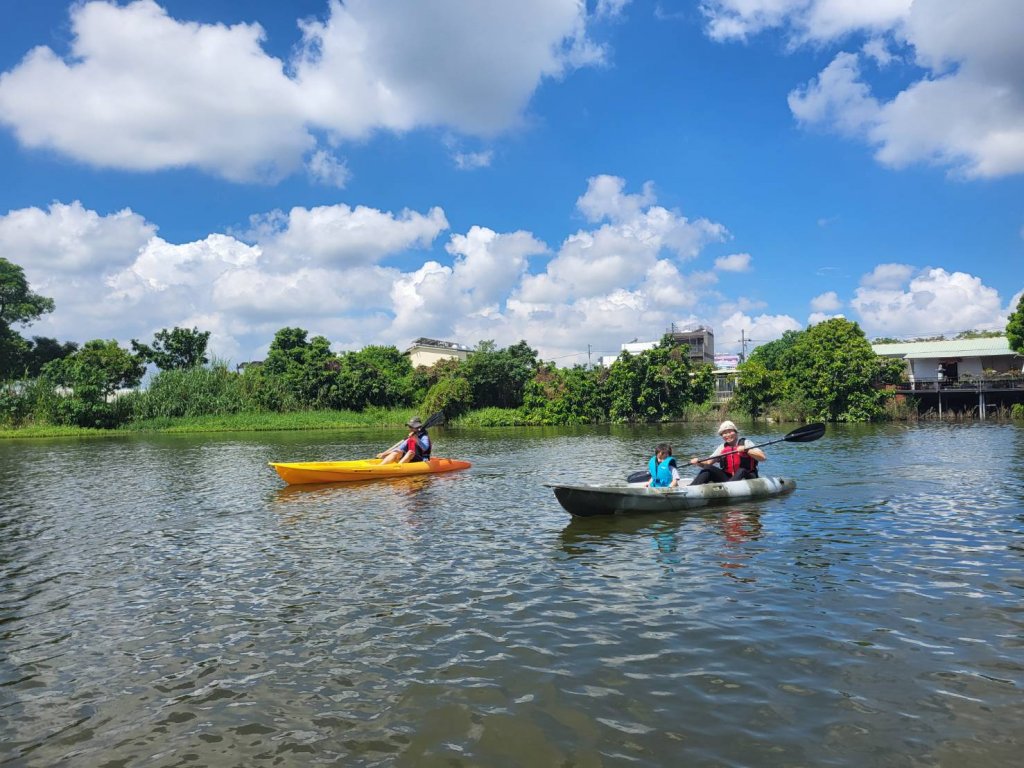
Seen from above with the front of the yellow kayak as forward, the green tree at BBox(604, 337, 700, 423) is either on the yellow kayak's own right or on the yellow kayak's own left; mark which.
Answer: on the yellow kayak's own right

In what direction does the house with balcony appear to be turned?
toward the camera

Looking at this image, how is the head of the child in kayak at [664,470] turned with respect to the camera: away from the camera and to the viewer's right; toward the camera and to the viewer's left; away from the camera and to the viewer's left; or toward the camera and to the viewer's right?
toward the camera and to the viewer's left

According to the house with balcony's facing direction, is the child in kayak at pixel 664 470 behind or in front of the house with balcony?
in front

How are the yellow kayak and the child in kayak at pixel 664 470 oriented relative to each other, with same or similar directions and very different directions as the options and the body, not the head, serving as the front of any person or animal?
same or similar directions

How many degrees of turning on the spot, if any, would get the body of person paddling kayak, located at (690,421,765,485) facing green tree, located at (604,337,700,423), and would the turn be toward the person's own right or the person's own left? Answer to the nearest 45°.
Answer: approximately 135° to the person's own right

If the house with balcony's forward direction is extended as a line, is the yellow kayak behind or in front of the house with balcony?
in front

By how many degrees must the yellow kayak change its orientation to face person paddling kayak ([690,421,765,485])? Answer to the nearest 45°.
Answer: approximately 135° to its left

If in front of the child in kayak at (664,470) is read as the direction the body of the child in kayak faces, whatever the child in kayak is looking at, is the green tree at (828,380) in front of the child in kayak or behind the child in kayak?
behind

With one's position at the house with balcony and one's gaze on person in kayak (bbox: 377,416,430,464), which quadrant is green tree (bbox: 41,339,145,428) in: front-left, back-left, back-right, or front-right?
front-right

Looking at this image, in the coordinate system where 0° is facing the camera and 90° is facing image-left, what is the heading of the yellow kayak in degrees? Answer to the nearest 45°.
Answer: approximately 90°

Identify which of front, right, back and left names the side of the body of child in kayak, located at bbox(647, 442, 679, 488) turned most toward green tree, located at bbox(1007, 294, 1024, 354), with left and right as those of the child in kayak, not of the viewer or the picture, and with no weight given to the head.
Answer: back

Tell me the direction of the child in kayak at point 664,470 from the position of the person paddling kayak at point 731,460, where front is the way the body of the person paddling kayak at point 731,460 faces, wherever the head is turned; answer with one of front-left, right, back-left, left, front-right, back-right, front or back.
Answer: front

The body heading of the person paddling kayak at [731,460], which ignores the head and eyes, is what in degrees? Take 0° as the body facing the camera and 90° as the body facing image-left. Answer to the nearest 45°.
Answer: approximately 45°

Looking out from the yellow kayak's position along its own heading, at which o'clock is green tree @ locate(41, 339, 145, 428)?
The green tree is roughly at 2 o'clock from the yellow kayak.

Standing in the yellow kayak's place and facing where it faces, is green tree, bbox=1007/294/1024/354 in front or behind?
behind

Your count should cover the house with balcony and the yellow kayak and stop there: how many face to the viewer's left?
1

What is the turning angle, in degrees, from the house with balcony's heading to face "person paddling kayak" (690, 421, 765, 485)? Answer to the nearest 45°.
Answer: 0° — it already faces them

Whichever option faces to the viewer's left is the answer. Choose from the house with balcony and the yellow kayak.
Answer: the yellow kayak
